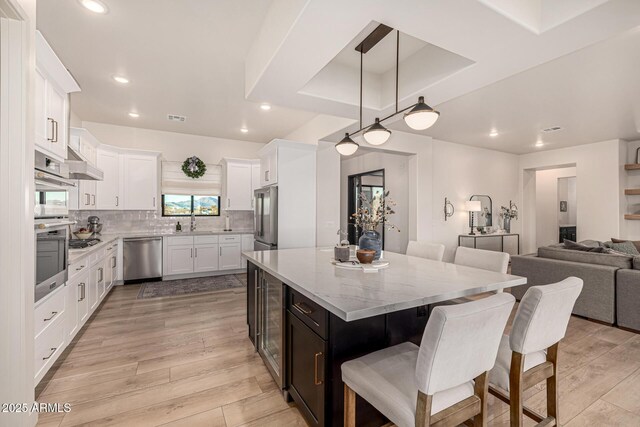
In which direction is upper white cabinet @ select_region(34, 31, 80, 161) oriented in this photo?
to the viewer's right

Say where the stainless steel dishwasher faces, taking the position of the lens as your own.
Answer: facing the viewer

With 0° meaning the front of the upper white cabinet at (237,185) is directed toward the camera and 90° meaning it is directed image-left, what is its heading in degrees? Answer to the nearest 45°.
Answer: approximately 0°

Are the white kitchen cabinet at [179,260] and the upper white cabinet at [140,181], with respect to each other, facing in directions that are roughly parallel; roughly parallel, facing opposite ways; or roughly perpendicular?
roughly parallel

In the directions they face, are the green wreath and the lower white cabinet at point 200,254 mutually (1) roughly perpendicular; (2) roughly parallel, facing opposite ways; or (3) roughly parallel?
roughly parallel

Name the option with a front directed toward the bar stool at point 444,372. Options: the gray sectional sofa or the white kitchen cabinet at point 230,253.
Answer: the white kitchen cabinet

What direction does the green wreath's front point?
toward the camera

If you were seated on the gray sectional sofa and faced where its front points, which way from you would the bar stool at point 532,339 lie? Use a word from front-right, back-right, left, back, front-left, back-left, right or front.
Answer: back-right

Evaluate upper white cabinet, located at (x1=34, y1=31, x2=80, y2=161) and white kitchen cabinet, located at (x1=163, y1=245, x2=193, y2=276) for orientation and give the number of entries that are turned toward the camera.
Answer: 1

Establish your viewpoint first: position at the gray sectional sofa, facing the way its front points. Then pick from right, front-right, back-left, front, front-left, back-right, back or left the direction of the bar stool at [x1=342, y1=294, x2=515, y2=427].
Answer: back-right

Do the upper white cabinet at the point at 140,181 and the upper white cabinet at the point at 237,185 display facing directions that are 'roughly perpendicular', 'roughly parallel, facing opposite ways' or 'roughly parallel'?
roughly parallel

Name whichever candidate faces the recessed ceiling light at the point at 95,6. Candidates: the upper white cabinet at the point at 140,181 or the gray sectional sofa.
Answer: the upper white cabinet

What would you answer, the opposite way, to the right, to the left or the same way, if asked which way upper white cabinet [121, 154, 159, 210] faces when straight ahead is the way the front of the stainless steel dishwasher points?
the same way

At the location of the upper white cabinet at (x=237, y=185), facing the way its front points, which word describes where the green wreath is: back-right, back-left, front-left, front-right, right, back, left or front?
right

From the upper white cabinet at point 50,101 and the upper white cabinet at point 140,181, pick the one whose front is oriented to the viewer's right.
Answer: the upper white cabinet at point 50,101

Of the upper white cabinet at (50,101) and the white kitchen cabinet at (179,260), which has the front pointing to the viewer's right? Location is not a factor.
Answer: the upper white cabinet
